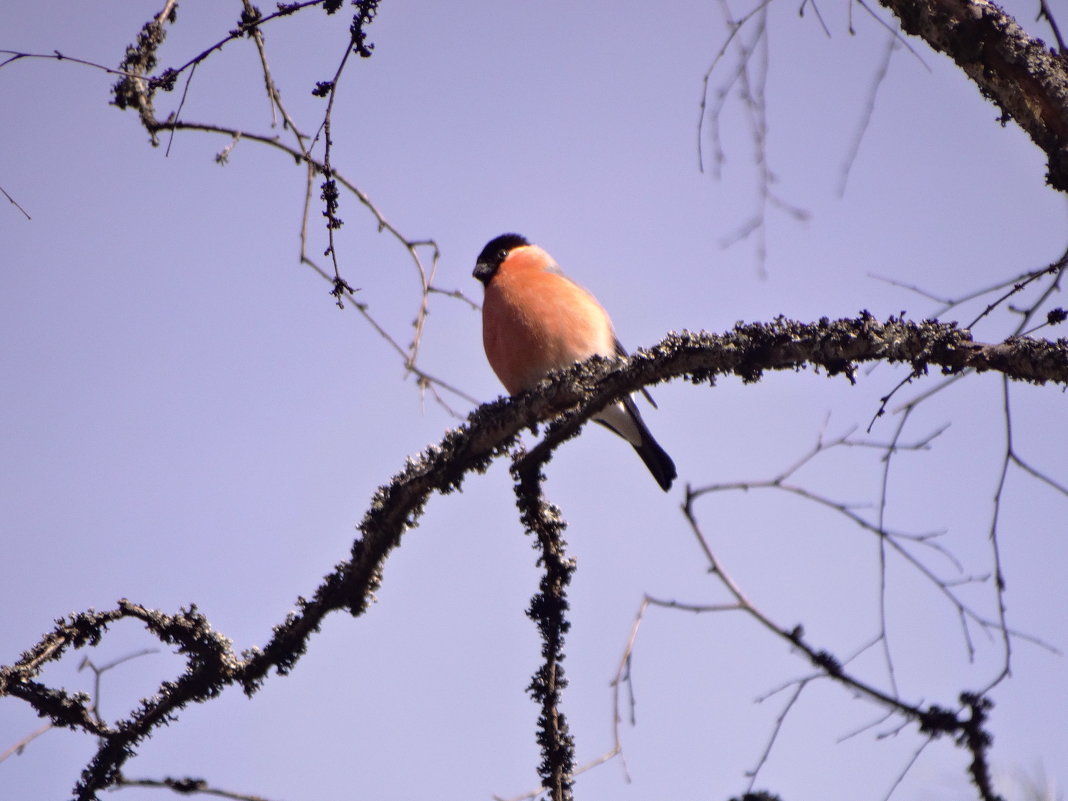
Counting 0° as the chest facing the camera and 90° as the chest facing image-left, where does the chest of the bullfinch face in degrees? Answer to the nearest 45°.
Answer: approximately 45°

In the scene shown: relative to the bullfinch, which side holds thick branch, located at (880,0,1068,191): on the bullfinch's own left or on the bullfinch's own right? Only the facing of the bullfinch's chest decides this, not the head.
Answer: on the bullfinch's own left
